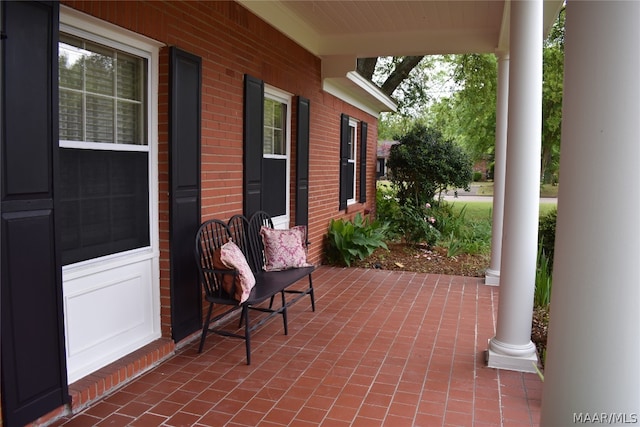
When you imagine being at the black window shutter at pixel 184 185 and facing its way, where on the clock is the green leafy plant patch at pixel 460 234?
The green leafy plant patch is roughly at 9 o'clock from the black window shutter.

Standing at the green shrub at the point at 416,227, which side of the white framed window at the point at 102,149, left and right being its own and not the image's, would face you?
left

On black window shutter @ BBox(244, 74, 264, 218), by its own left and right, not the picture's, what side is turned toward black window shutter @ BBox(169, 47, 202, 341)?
right

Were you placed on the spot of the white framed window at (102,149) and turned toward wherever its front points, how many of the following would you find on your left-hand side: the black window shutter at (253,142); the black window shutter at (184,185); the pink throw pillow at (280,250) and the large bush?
4

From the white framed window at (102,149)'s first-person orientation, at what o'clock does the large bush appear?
The large bush is roughly at 9 o'clock from the white framed window.

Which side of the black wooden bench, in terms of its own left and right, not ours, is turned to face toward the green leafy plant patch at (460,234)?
left
